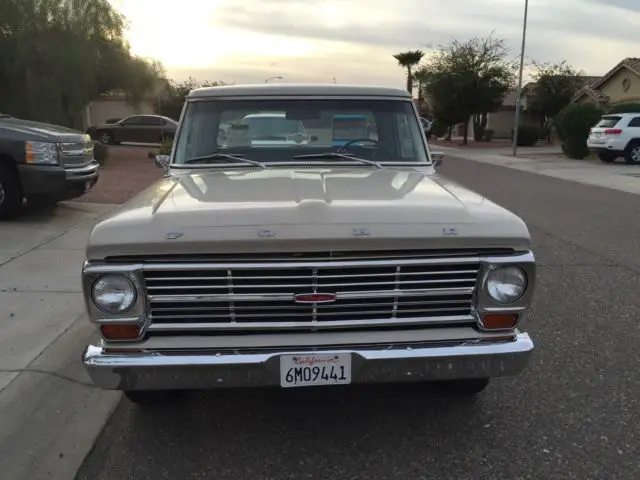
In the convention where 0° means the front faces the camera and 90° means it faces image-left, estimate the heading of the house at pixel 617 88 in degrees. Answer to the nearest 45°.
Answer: approximately 45°

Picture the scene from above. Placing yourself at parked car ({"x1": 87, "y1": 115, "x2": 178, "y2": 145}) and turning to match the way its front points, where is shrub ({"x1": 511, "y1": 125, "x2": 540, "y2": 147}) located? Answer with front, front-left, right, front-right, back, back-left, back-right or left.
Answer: back

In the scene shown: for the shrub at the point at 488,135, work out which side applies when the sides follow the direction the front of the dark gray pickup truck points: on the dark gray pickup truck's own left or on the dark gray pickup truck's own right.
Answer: on the dark gray pickup truck's own left

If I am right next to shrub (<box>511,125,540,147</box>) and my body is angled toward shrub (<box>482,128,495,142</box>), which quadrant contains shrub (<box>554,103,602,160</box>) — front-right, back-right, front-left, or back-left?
back-left

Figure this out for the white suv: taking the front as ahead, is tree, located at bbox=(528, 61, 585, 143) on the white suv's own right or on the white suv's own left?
on the white suv's own left

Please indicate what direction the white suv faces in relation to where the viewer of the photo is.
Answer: facing away from the viewer and to the right of the viewer

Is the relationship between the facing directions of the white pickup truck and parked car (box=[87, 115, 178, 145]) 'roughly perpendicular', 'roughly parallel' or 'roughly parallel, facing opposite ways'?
roughly perpendicular

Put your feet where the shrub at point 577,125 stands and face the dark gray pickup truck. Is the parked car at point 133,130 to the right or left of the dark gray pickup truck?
right

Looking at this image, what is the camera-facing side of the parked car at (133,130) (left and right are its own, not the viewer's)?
left

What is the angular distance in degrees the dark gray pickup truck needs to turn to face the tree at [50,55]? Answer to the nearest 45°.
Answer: approximately 135° to its left
